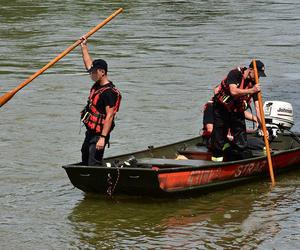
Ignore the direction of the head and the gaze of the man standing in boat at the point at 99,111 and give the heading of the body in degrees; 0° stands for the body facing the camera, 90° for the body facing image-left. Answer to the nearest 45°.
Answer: approximately 45°

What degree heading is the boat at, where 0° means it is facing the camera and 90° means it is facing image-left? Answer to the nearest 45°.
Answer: approximately 45°
